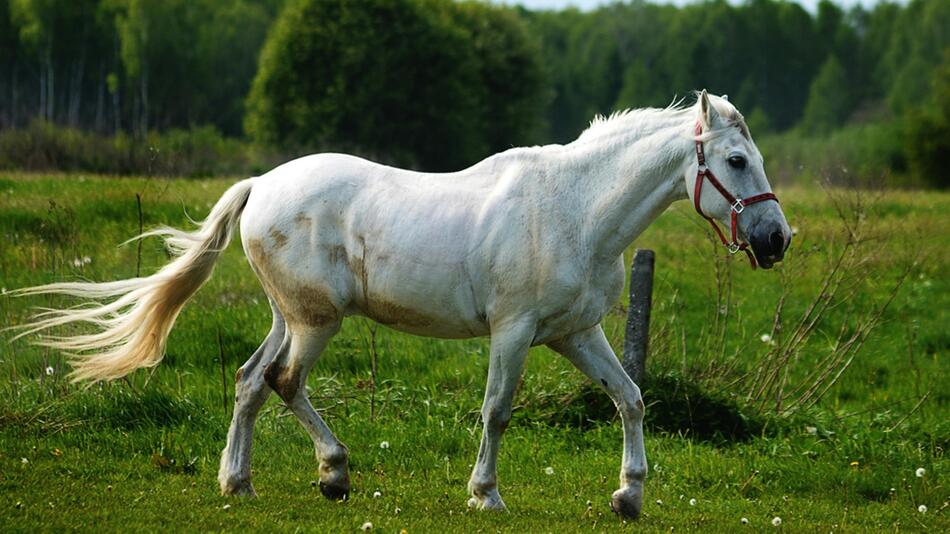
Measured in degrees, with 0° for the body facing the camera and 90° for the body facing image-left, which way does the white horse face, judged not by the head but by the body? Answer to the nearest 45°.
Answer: approximately 270°

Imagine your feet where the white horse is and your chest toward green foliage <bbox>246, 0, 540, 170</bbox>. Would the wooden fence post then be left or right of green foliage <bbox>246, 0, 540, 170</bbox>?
right
